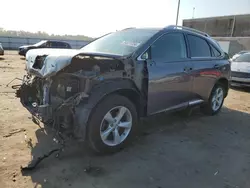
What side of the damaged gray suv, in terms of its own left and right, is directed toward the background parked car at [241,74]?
back

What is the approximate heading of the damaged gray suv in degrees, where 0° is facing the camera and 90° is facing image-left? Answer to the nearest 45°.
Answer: approximately 45°

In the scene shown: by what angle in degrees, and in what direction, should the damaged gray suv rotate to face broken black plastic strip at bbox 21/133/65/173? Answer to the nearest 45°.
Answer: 0° — it already faces it

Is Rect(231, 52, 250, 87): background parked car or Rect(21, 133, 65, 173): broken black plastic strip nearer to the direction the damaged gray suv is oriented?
the broken black plastic strip
